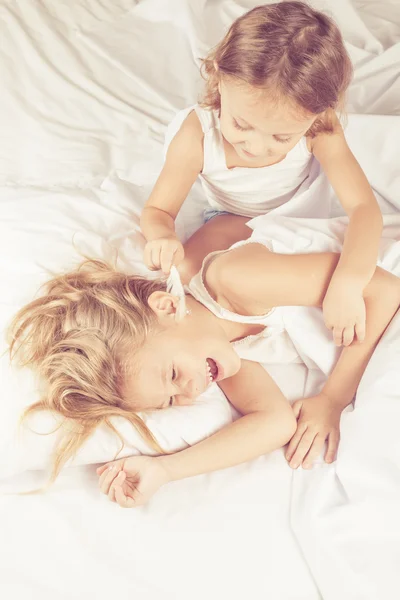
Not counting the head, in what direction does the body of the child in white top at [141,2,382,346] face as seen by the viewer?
toward the camera
